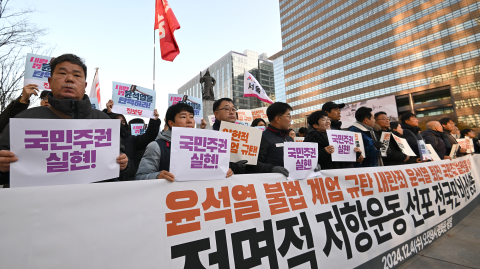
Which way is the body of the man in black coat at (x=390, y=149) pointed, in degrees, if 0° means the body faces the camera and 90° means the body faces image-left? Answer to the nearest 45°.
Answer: approximately 315°

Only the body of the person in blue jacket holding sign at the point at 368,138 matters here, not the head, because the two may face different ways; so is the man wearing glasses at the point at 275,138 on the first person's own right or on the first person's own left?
on the first person's own right

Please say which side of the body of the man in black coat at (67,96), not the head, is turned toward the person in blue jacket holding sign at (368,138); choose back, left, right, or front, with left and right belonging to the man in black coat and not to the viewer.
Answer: left

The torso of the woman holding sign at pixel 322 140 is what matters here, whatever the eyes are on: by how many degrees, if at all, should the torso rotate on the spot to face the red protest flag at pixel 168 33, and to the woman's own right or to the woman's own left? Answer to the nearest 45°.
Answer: approximately 135° to the woman's own right

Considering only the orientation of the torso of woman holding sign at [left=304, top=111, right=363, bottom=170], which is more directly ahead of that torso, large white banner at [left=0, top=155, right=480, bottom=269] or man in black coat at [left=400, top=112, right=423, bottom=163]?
the large white banner

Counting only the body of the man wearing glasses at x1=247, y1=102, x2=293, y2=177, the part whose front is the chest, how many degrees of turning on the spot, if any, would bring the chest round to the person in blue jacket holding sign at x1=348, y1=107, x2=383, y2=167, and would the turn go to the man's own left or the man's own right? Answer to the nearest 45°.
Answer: approximately 45° to the man's own left

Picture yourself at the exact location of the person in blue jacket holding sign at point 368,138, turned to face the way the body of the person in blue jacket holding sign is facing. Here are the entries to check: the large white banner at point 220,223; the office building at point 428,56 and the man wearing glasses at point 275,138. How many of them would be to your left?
1

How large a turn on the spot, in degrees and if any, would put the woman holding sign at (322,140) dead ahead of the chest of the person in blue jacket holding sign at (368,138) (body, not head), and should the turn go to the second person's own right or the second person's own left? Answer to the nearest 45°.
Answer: approximately 135° to the second person's own right

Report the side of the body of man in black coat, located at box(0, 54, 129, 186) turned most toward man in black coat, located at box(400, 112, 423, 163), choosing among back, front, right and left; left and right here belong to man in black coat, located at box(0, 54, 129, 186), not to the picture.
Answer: left
